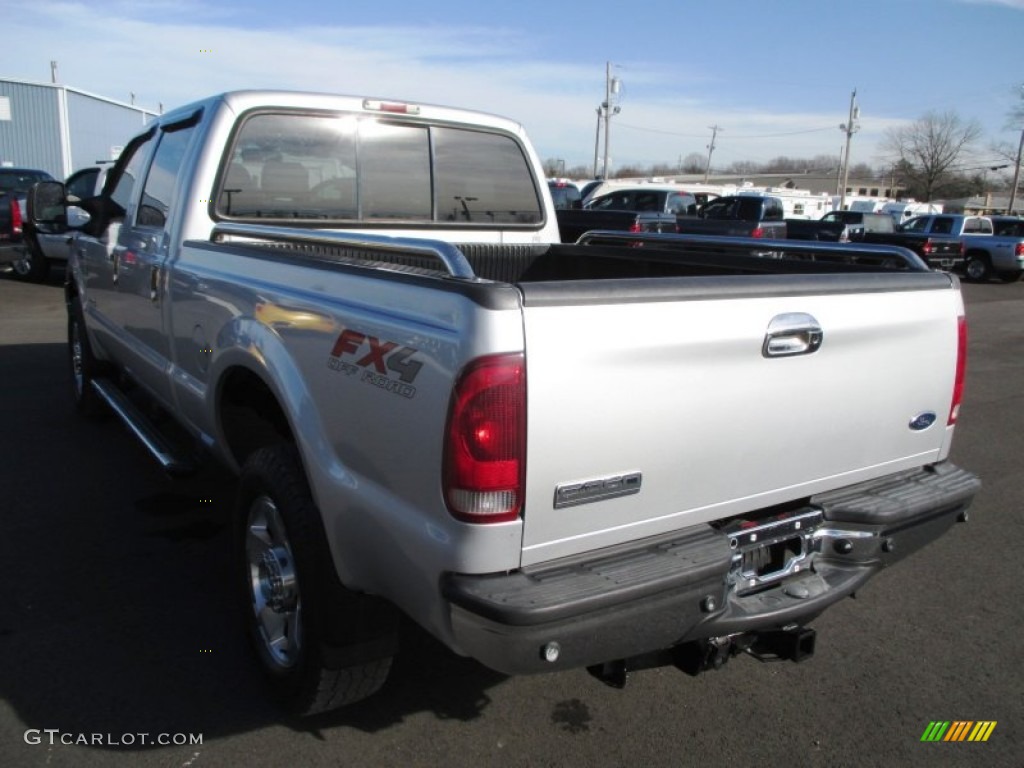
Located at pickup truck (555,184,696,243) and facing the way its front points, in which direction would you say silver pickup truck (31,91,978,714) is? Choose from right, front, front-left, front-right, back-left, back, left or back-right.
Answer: back-left

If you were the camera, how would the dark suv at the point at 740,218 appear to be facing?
facing away from the viewer and to the left of the viewer

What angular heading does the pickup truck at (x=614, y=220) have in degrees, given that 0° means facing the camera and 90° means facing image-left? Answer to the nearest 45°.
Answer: approximately 135°

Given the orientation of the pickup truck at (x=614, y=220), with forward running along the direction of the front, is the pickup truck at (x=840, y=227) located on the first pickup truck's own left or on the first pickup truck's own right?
on the first pickup truck's own right

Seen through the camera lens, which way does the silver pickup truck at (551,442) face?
facing away from the viewer and to the left of the viewer

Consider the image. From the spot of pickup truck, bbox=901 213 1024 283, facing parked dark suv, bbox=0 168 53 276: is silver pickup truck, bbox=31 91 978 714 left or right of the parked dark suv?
left

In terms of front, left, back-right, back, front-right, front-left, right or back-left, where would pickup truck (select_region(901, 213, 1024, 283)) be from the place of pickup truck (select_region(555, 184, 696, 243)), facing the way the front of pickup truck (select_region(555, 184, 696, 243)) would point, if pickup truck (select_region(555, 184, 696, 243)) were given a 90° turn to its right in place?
front

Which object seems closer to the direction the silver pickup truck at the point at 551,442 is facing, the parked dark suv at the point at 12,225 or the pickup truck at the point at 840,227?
the parked dark suv

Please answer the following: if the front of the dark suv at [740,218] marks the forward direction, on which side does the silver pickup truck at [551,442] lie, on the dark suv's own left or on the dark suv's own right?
on the dark suv's own left

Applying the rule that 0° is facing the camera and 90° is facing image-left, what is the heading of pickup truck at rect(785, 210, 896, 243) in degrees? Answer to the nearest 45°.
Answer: approximately 135°

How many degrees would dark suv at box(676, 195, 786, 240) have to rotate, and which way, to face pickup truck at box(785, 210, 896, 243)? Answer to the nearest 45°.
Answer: approximately 135° to its right

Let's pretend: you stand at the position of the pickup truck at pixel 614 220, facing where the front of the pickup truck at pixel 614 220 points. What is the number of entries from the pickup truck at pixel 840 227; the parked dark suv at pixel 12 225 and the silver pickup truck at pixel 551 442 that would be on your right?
1

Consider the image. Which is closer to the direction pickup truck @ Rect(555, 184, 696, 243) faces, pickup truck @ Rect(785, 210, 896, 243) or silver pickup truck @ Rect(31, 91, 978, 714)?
the pickup truck @ Rect(785, 210, 896, 243)
